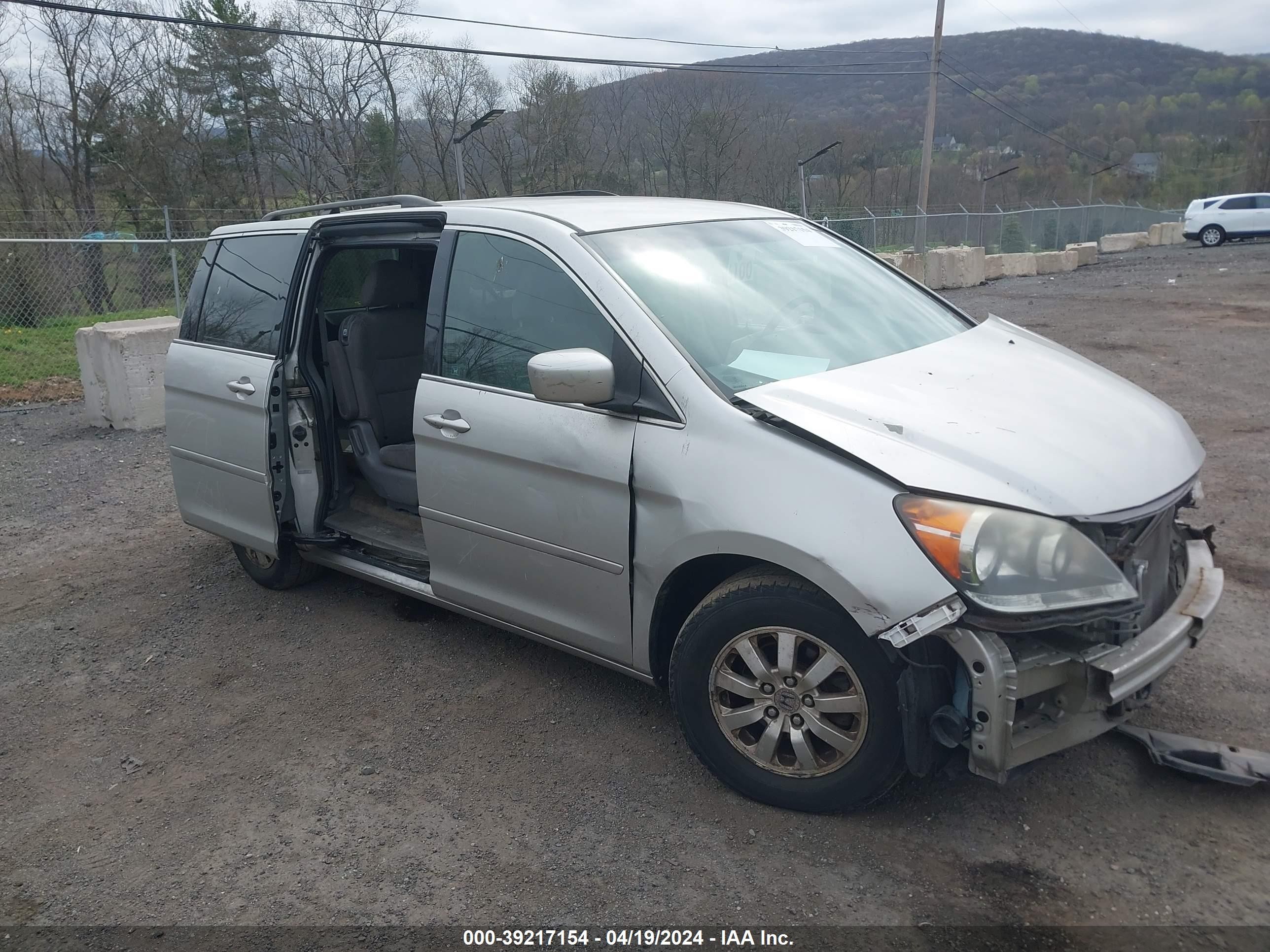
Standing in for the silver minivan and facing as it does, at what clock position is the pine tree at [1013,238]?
The pine tree is roughly at 8 o'clock from the silver minivan.

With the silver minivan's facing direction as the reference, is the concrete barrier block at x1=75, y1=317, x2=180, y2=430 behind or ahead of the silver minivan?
behind

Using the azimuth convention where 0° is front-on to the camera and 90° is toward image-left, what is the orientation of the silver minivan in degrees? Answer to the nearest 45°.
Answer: approximately 315°

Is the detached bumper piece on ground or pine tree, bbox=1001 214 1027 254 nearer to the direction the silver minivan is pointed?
the detached bumper piece on ground

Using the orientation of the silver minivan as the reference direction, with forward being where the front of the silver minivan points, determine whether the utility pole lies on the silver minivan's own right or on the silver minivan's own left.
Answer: on the silver minivan's own left
